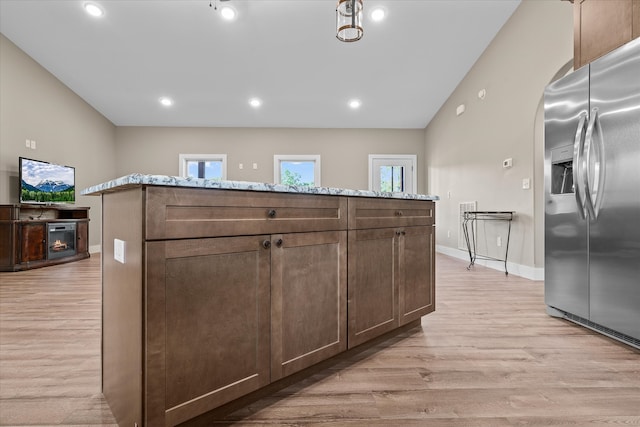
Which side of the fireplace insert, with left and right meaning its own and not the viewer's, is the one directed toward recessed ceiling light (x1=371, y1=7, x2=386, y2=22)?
front

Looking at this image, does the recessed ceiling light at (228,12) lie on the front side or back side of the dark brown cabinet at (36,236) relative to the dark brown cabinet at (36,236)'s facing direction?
on the front side

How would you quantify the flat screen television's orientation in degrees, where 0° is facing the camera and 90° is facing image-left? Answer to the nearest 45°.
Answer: approximately 315°

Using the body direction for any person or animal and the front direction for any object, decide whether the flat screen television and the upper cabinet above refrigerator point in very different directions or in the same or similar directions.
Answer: very different directions

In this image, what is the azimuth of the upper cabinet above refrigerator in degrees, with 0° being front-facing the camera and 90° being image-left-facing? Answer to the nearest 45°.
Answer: approximately 45°

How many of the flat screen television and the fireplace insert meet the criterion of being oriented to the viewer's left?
0
